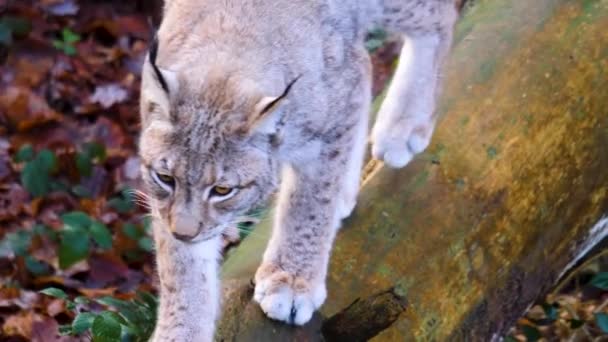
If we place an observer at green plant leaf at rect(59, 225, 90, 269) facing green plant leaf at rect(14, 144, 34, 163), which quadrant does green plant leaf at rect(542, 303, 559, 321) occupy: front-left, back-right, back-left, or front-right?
back-right

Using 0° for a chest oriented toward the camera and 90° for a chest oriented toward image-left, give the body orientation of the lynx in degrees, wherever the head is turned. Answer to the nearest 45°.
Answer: approximately 45°

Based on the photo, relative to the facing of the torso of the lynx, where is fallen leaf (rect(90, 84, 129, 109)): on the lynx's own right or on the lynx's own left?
on the lynx's own right

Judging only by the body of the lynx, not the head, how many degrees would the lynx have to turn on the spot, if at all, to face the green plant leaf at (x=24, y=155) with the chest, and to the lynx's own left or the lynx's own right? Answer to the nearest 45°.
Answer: approximately 90° to the lynx's own right

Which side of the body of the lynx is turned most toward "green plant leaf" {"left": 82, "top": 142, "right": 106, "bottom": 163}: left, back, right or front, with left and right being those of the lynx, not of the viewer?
right
